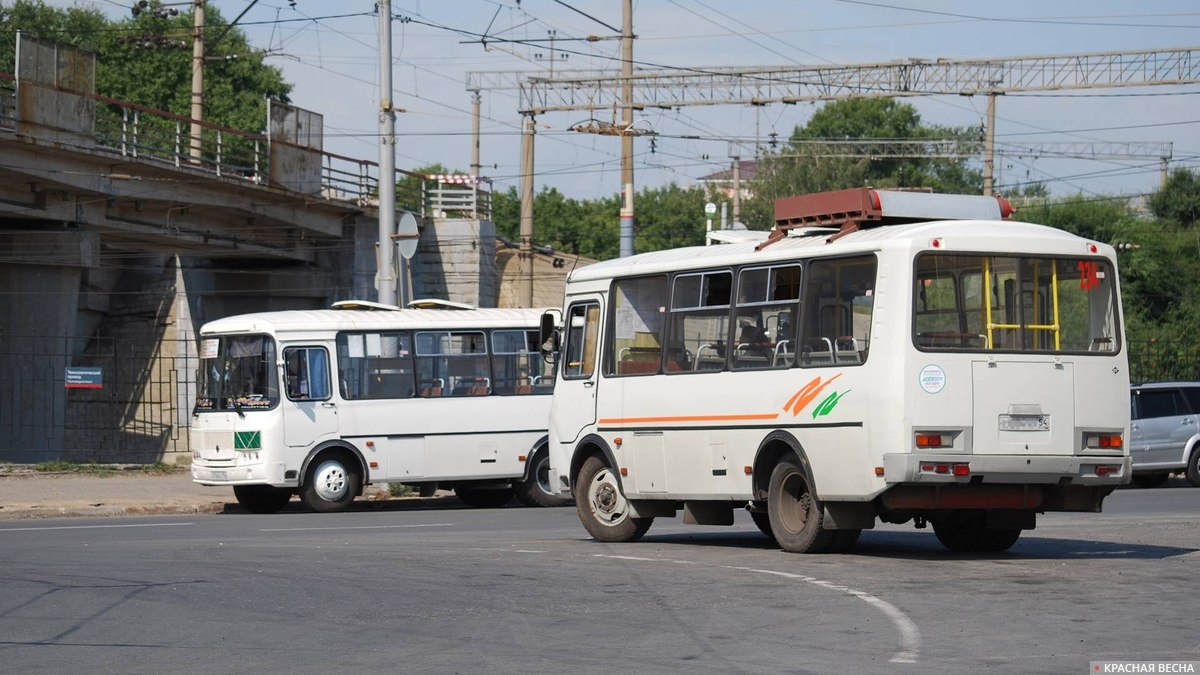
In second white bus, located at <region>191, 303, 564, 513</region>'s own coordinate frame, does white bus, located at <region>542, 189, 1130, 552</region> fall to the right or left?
on its left

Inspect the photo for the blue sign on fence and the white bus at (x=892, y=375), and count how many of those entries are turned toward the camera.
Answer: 1

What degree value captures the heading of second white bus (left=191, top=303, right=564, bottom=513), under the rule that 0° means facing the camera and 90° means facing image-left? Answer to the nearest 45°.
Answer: approximately 45°

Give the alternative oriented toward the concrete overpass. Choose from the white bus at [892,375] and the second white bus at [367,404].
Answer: the white bus

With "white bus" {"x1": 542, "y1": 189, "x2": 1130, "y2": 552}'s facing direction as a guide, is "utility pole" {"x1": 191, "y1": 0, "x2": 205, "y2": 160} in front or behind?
in front

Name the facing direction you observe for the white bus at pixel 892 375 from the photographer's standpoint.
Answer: facing away from the viewer and to the left of the viewer

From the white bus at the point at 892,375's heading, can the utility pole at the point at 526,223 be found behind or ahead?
ahead

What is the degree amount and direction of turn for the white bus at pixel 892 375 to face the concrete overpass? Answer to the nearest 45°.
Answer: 0° — it already faces it
